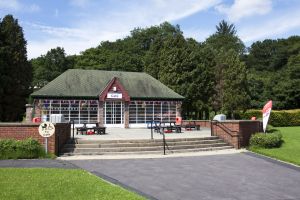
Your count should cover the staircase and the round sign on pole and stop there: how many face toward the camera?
2

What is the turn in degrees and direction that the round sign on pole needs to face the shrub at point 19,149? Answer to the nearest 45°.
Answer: approximately 90° to its right

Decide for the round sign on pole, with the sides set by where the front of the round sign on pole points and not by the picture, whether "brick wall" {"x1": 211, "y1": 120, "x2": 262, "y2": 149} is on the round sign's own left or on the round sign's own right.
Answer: on the round sign's own left

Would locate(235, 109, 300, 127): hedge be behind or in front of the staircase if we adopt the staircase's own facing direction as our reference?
behind

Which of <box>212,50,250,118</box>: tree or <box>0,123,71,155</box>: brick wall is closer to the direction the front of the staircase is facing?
the brick wall

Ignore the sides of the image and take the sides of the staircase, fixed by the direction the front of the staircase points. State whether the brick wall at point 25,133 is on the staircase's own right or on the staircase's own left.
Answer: on the staircase's own right

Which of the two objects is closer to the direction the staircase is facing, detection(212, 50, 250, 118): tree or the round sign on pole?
the round sign on pole

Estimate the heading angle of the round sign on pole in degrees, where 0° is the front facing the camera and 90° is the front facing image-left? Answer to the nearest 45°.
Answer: approximately 0°

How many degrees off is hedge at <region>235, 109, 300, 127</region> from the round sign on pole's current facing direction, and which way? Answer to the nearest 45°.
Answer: approximately 135° to its left

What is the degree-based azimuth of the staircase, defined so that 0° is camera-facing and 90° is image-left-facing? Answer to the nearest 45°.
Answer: approximately 0°

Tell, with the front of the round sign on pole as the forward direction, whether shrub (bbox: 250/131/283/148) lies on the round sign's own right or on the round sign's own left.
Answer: on the round sign's own left

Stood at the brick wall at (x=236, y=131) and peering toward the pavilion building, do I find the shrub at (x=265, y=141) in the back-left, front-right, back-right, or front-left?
back-right
